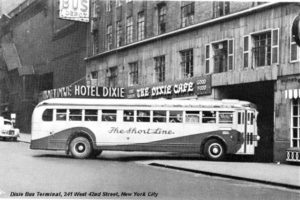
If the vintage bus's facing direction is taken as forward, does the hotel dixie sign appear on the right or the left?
on its left

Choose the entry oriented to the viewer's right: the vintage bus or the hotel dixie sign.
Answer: the vintage bus

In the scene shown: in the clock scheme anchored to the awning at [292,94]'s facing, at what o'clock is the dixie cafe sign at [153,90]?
The dixie cafe sign is roughly at 3 o'clock from the awning.

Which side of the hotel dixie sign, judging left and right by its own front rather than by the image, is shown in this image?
front

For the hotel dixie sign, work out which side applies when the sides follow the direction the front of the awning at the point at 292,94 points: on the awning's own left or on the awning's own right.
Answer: on the awning's own right

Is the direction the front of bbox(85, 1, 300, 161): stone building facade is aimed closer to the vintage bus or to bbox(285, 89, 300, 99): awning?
the vintage bus

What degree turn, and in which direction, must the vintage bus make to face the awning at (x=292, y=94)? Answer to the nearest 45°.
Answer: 0° — it already faces it

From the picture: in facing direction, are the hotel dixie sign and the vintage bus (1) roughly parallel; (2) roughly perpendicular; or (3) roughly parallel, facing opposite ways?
roughly perpendicular

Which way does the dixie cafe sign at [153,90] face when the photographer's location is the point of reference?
facing the viewer and to the left of the viewer

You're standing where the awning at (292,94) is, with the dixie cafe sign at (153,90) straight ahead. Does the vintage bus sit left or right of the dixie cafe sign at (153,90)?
left

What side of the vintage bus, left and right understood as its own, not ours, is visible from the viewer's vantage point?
right

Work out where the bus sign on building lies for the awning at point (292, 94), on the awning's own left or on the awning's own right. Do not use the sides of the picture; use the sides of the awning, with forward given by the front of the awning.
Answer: on the awning's own right

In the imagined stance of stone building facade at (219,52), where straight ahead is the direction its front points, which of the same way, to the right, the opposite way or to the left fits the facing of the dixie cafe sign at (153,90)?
the same way

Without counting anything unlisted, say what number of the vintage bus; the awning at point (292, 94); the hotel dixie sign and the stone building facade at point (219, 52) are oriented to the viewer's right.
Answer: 1

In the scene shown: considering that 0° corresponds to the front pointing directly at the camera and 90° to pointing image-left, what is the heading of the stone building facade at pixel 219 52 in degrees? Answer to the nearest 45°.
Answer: approximately 45°

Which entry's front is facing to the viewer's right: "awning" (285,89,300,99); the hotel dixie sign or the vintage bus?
the vintage bus

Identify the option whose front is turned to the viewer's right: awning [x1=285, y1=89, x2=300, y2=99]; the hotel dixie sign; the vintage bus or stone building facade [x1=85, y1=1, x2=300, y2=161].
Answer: the vintage bus

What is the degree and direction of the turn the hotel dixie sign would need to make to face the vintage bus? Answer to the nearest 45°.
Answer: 0° — it already faces it

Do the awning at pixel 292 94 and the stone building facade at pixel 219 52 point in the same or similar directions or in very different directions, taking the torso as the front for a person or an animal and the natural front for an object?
same or similar directions

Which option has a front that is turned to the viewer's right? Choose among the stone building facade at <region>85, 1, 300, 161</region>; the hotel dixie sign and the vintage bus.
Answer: the vintage bus
